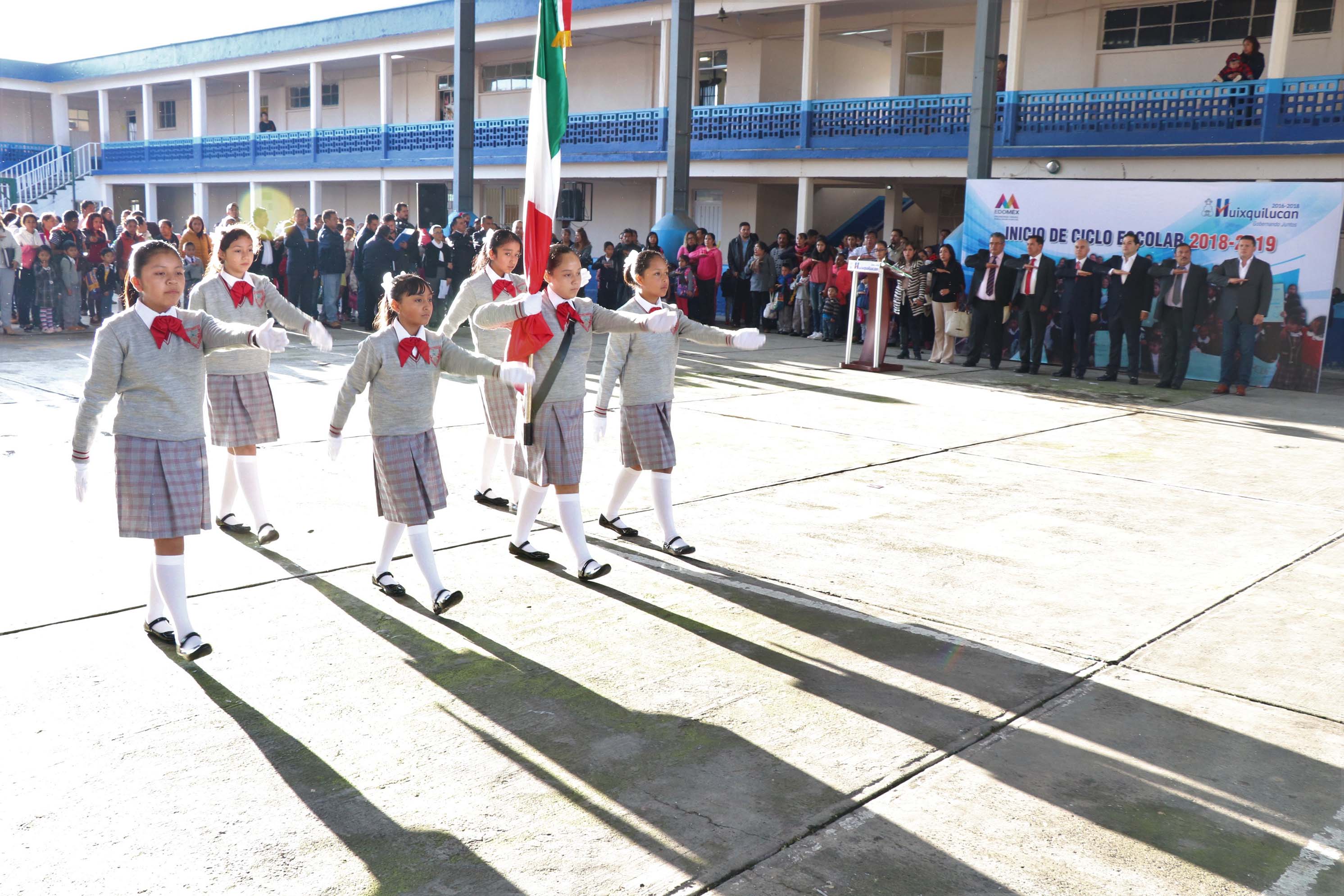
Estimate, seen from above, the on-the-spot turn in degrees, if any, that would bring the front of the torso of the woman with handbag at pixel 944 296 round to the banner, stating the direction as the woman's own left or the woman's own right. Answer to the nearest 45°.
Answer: approximately 135° to the woman's own left

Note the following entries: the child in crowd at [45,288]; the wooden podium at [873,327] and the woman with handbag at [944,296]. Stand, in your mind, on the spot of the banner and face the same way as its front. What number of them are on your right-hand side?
3

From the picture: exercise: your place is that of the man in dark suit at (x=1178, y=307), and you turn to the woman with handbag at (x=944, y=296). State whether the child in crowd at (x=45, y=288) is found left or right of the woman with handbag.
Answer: left

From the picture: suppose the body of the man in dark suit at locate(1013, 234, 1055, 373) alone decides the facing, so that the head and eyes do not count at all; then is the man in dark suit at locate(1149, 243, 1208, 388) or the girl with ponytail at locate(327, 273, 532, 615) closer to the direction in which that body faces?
the girl with ponytail

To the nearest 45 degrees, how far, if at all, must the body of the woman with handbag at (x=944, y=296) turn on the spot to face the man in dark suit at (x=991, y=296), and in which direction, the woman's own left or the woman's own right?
approximately 90° to the woman's own left

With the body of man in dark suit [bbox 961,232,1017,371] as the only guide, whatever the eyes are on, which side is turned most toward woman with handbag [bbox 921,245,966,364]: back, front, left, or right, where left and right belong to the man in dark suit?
right
